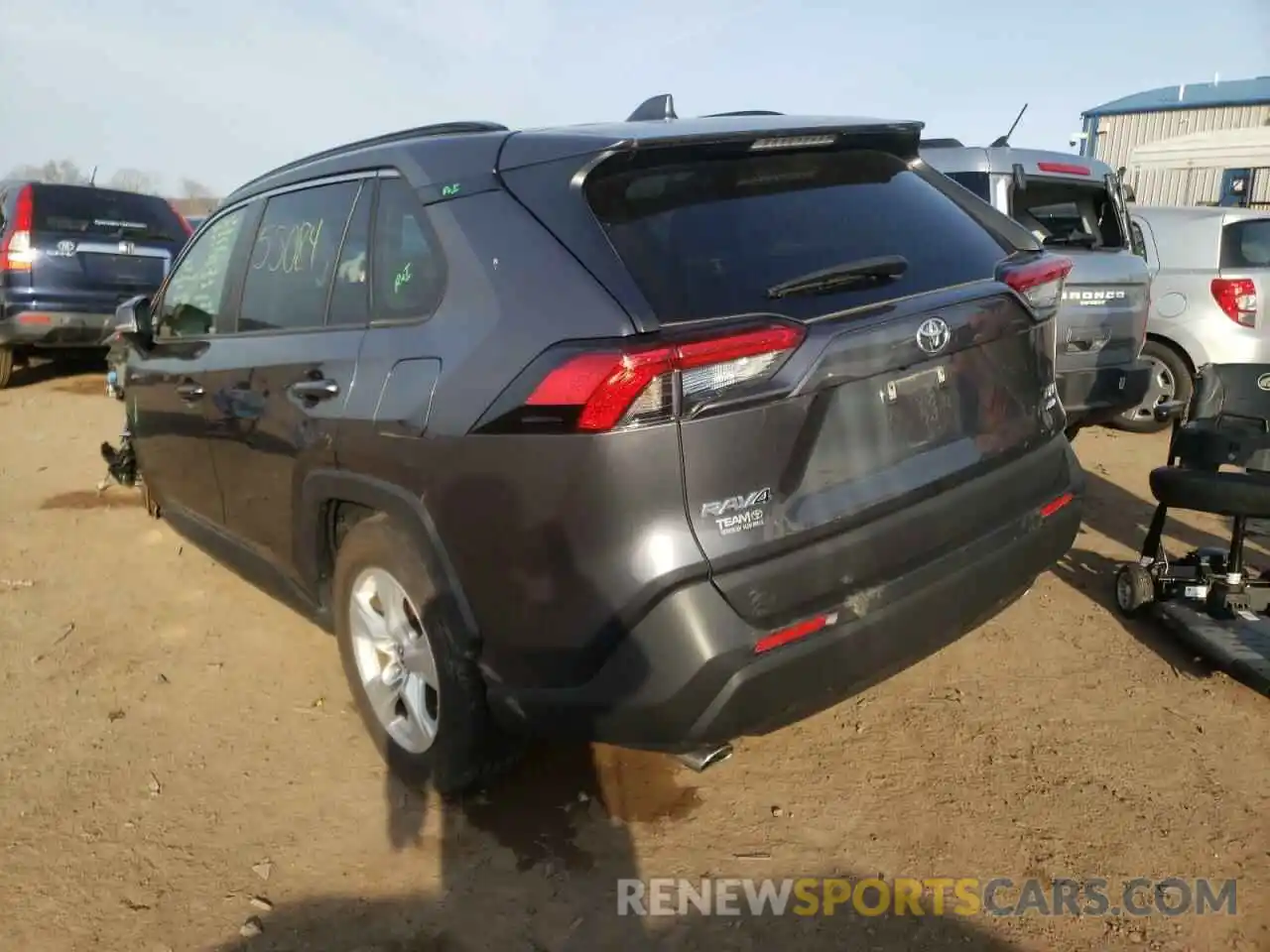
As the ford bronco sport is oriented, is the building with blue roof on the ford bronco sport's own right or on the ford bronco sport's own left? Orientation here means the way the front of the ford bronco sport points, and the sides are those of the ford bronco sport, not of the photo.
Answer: on the ford bronco sport's own right

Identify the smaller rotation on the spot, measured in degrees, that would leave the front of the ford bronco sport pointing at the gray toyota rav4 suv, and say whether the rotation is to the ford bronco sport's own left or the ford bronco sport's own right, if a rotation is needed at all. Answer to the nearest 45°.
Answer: approximately 135° to the ford bronco sport's own left

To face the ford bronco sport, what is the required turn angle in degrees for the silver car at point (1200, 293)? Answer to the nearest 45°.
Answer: approximately 135° to its left

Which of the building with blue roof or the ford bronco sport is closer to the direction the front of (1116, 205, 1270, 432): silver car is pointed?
the building with blue roof

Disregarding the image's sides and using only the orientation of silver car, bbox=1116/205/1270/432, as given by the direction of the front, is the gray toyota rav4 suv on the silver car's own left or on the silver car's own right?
on the silver car's own left

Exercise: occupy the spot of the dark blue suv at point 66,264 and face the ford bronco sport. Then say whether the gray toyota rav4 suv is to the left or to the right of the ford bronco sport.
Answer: right

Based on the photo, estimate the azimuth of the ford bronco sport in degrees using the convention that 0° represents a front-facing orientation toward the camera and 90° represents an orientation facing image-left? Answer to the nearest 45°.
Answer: approximately 135°

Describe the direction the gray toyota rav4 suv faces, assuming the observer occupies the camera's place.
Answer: facing away from the viewer and to the left of the viewer

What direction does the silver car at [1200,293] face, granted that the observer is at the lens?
facing away from the viewer and to the left of the viewer

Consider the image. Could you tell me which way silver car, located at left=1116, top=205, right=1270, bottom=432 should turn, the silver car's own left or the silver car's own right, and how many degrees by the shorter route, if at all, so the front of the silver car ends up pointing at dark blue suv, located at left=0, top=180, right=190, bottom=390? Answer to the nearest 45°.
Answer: approximately 45° to the silver car's own left
